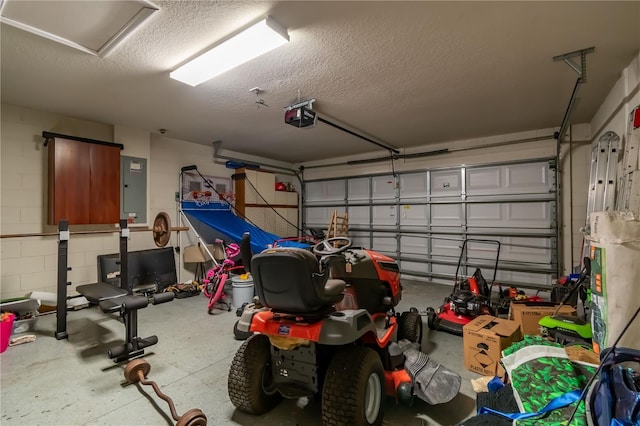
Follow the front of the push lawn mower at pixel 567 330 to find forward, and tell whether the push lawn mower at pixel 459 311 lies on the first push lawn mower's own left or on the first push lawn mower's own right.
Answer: on the first push lawn mower's own right

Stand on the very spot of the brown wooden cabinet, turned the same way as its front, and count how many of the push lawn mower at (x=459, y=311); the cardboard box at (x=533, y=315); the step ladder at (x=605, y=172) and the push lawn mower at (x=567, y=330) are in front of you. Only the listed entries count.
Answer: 4

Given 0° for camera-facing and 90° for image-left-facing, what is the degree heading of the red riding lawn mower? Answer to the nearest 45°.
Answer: approximately 225°

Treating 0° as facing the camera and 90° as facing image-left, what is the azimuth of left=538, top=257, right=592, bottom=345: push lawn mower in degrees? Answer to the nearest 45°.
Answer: approximately 45°

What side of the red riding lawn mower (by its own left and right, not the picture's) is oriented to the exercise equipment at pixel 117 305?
left

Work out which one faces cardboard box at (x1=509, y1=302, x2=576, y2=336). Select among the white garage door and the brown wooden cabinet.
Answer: the brown wooden cabinet

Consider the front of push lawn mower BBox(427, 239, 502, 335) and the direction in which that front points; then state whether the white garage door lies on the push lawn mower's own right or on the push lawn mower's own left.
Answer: on the push lawn mower's own right

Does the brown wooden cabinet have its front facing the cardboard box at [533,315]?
yes

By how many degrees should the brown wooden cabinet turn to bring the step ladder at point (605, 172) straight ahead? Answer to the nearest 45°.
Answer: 0° — it already faces it

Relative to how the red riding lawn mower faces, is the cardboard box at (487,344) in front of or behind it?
in front
